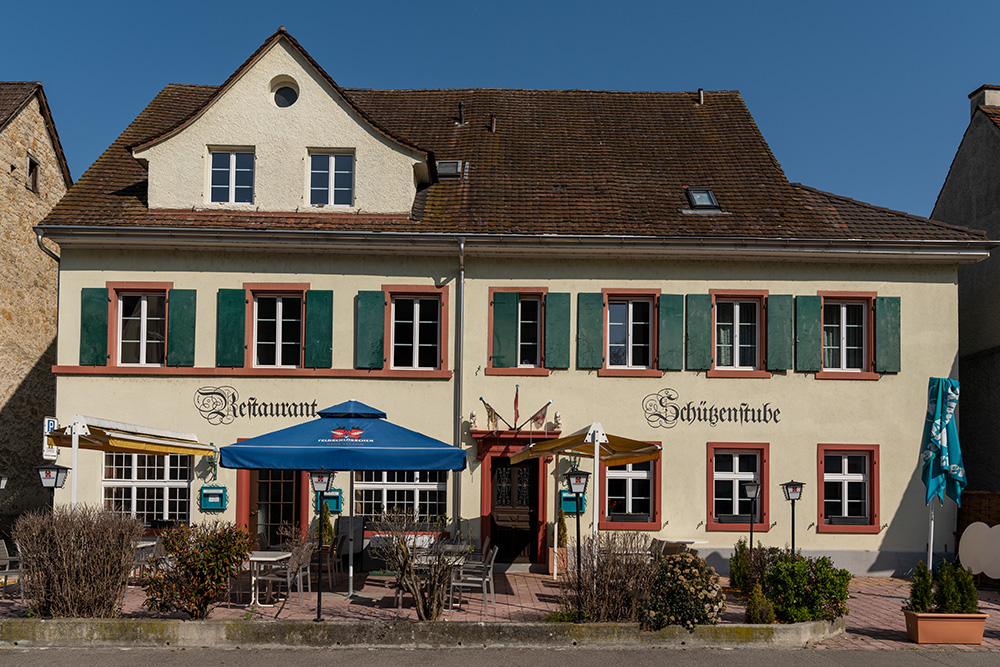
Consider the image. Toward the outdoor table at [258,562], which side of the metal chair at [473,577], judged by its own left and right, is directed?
front

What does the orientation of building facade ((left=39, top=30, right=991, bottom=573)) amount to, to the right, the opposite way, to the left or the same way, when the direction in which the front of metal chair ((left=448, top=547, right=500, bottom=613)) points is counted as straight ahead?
to the left

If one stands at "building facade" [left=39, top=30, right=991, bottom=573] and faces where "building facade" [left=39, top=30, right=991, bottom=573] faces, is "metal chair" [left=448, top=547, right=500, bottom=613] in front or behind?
in front

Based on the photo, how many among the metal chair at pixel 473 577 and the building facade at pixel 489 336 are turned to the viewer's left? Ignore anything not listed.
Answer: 1

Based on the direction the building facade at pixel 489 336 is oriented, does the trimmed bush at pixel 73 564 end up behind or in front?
in front

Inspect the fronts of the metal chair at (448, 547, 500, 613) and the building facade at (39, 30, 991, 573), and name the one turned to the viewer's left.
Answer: the metal chair

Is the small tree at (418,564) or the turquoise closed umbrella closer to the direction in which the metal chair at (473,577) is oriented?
the small tree

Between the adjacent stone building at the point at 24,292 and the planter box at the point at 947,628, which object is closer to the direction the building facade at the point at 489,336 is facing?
the planter box

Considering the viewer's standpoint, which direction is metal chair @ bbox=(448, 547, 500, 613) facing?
facing to the left of the viewer

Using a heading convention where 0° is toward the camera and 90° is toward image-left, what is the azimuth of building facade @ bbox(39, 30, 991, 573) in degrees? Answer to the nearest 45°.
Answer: approximately 0°
